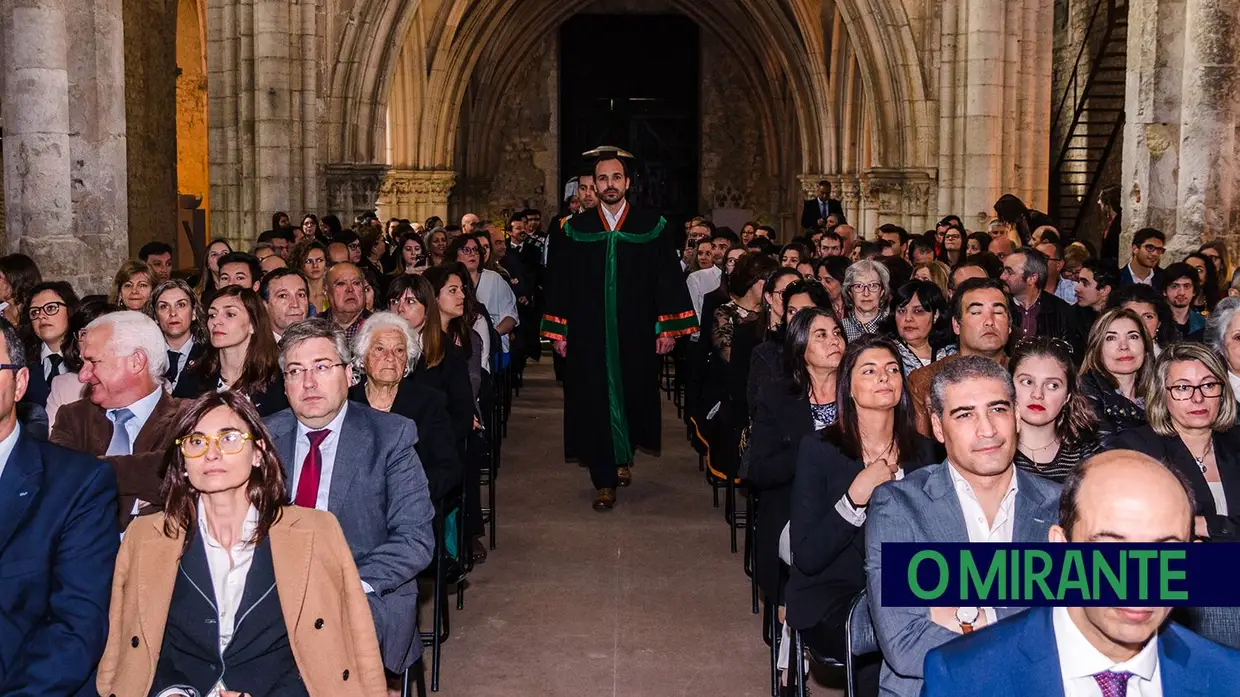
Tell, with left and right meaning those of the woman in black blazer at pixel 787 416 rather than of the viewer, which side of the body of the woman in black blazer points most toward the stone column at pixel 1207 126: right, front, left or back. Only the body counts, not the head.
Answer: left

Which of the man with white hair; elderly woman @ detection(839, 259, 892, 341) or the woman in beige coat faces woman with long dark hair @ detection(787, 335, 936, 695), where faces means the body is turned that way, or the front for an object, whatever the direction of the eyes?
the elderly woman

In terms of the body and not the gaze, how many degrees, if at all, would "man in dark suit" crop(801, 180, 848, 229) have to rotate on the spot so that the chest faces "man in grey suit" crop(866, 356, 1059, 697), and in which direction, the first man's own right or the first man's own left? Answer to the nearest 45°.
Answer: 0° — they already face them

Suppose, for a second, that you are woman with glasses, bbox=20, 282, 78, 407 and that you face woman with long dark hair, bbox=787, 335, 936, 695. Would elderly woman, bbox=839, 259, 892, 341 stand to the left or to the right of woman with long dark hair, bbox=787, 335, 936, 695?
left

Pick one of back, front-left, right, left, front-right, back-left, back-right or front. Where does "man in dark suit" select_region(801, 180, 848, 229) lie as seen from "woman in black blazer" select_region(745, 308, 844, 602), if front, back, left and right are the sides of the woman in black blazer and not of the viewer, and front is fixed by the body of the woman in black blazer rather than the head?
back-left

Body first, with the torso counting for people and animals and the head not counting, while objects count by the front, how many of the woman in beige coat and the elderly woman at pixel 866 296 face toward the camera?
2

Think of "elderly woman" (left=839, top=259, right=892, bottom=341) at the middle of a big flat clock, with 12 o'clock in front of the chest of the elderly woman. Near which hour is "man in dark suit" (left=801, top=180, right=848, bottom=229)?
The man in dark suit is roughly at 6 o'clock from the elderly woman.

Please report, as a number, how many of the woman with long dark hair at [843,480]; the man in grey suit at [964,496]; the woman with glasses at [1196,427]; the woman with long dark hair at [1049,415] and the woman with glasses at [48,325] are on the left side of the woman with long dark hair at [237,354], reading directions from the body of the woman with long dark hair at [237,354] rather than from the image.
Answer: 4

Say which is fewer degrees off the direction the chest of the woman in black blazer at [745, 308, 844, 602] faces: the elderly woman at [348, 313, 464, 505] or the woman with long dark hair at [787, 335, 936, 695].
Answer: the woman with long dark hair
